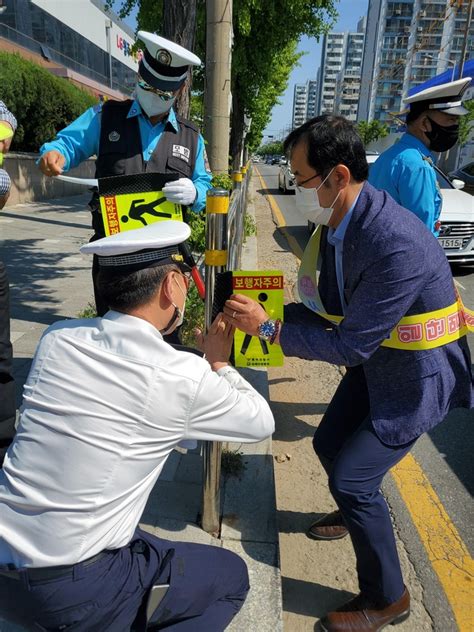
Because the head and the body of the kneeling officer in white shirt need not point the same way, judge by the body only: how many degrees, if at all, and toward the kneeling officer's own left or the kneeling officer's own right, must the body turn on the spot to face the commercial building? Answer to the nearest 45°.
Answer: approximately 45° to the kneeling officer's own left

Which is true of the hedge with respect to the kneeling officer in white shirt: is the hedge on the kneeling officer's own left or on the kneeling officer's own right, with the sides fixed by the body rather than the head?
on the kneeling officer's own left

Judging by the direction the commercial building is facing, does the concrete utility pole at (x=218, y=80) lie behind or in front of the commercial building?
in front

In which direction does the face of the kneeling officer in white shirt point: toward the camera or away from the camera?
away from the camera

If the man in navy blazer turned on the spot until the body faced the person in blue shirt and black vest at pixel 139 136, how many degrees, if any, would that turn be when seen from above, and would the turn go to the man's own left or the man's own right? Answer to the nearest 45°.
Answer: approximately 45° to the man's own right

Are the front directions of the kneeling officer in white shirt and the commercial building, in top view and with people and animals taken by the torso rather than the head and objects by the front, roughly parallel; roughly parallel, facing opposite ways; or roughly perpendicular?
roughly perpendicular

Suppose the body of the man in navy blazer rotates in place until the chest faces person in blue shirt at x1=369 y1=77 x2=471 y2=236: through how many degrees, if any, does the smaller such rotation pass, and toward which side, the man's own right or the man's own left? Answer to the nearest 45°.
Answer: approximately 90° to the man's own right

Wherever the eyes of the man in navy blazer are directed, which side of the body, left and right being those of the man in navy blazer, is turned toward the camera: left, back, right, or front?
left
